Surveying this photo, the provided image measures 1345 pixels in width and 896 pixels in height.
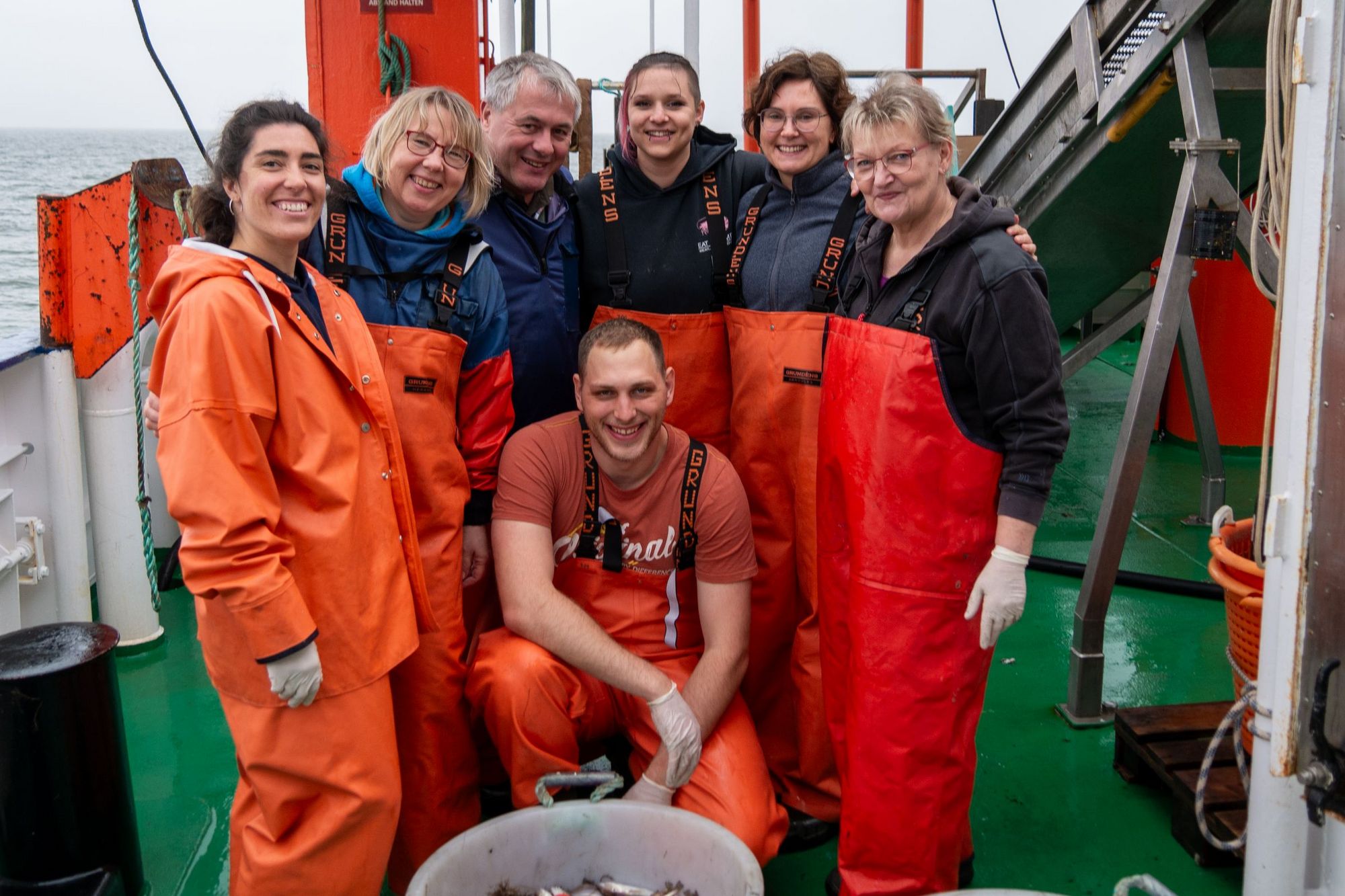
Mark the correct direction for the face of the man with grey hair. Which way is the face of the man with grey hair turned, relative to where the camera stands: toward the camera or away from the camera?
toward the camera

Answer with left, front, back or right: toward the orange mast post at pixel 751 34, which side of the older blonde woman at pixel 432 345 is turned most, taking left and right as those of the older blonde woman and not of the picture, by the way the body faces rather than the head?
back

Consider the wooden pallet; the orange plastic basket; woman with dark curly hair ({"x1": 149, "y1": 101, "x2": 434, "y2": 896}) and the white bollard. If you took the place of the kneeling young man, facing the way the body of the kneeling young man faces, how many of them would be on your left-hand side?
2

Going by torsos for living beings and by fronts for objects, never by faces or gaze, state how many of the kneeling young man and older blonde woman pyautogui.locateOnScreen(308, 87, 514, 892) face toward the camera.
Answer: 2

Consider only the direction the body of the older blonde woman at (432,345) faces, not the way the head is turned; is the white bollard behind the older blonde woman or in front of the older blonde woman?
behind

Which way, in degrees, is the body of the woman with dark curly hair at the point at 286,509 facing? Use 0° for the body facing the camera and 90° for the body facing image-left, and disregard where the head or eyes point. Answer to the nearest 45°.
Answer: approximately 315°

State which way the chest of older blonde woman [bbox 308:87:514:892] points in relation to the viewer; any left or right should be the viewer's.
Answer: facing the viewer

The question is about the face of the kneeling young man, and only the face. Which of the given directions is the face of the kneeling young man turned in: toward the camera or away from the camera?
toward the camera

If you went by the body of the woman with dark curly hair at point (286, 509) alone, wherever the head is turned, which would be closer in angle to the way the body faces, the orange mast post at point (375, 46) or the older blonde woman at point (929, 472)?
the older blonde woman

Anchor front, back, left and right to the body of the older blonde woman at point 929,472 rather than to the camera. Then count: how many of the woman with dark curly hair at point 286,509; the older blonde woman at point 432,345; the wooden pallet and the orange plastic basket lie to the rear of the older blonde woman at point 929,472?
2

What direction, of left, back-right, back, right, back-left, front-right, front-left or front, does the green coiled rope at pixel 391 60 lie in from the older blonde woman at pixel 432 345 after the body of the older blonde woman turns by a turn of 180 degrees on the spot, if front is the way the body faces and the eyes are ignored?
front

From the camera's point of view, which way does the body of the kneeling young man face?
toward the camera
